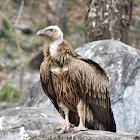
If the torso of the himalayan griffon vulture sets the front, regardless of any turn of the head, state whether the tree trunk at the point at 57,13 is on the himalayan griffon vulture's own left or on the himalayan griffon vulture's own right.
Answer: on the himalayan griffon vulture's own right

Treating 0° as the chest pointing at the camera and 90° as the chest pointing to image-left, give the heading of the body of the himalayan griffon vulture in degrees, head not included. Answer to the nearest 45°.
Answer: approximately 45°

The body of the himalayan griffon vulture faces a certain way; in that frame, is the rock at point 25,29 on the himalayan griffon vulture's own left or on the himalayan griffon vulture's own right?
on the himalayan griffon vulture's own right

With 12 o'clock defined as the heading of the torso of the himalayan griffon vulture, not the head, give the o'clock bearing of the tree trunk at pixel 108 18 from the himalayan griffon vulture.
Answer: The tree trunk is roughly at 5 o'clock from the himalayan griffon vulture.

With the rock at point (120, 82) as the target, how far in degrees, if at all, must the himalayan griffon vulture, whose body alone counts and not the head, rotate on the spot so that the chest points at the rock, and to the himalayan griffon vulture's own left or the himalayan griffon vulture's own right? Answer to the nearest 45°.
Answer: approximately 180°
